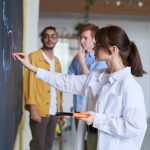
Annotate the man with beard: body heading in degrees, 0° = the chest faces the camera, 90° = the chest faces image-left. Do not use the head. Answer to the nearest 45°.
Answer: approximately 315°

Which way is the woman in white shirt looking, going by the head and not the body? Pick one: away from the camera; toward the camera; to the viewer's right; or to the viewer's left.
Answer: to the viewer's left

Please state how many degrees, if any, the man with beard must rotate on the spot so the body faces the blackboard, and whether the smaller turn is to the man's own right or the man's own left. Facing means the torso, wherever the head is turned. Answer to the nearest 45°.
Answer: approximately 45° to the man's own right

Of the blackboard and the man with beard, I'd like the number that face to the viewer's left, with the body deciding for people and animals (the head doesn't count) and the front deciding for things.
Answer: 0

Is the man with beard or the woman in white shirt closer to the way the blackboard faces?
the woman in white shirt

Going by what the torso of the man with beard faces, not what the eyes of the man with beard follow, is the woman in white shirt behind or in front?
in front

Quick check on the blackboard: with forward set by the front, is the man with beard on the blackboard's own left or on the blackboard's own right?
on the blackboard's own left

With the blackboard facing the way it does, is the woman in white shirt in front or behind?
in front

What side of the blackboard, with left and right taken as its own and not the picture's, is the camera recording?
right
